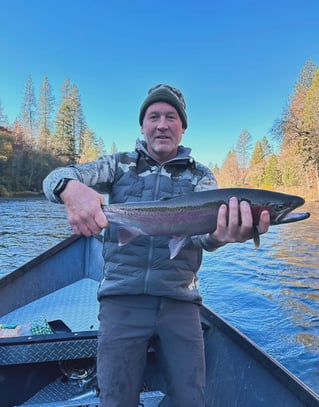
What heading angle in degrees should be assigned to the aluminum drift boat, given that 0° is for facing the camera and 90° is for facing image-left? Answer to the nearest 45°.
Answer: approximately 180°

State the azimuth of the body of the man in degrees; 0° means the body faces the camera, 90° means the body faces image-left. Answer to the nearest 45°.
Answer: approximately 0°
